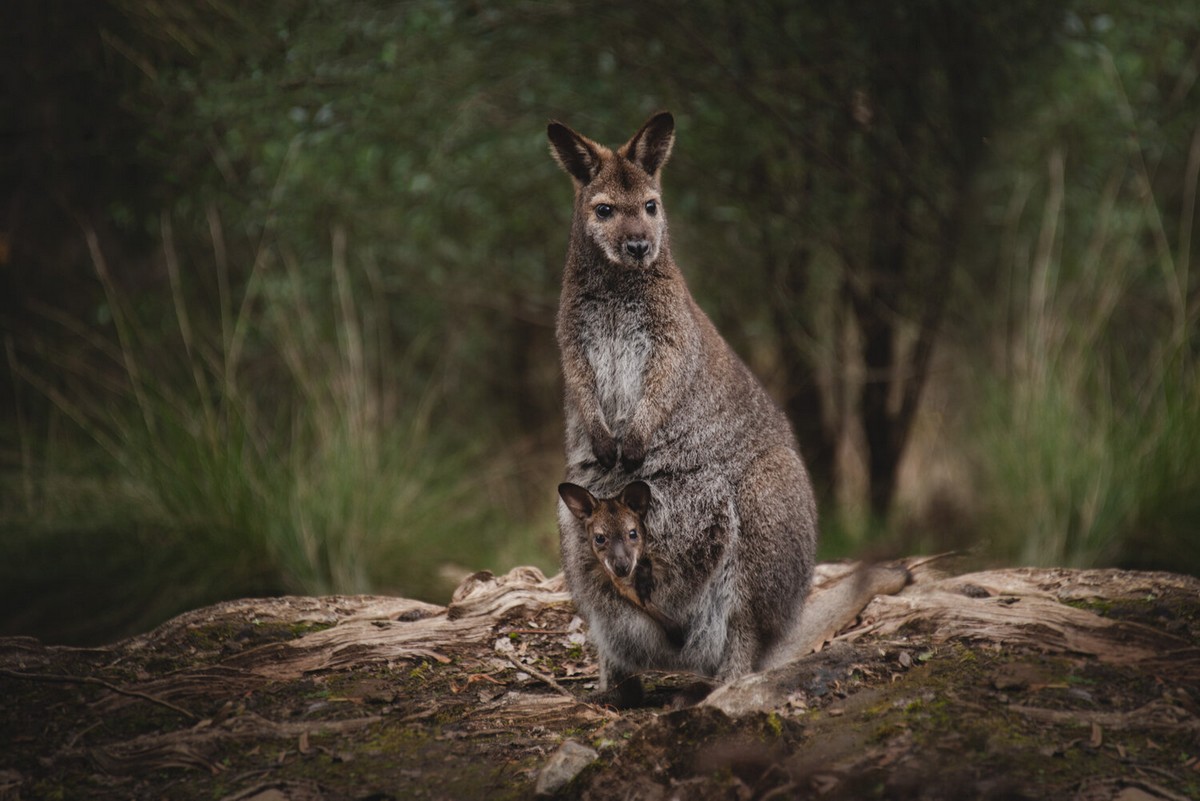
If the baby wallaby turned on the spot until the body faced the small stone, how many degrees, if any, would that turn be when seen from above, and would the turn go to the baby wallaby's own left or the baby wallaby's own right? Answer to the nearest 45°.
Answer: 0° — it already faces it

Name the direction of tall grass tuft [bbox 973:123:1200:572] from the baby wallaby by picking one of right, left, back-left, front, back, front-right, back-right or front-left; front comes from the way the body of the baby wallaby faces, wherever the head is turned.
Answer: back-left

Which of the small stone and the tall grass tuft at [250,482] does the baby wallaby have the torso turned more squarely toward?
the small stone

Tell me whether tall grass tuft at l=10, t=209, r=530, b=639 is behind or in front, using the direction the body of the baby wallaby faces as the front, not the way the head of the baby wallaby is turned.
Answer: behind

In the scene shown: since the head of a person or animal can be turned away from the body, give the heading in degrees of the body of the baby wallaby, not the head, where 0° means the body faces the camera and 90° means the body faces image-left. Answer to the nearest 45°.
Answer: approximately 0°
